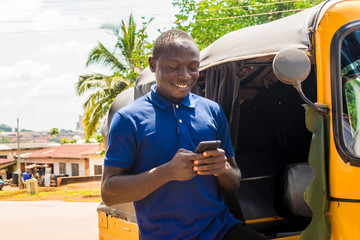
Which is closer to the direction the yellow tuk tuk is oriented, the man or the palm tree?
the man

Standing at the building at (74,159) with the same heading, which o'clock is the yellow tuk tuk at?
The yellow tuk tuk is roughly at 12 o'clock from the building.

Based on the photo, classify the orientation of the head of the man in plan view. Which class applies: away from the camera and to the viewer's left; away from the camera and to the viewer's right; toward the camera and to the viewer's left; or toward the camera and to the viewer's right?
toward the camera and to the viewer's right

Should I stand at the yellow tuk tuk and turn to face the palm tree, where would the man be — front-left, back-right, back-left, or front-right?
back-left

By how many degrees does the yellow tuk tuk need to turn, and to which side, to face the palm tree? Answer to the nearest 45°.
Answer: approximately 135° to its left

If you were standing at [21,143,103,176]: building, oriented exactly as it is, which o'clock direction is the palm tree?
The palm tree is roughly at 12 o'clock from the building.

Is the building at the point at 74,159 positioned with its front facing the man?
yes

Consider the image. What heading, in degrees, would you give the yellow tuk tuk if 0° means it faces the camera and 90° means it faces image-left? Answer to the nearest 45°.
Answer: approximately 315°

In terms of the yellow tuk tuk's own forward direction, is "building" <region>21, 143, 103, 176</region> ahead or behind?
behind
